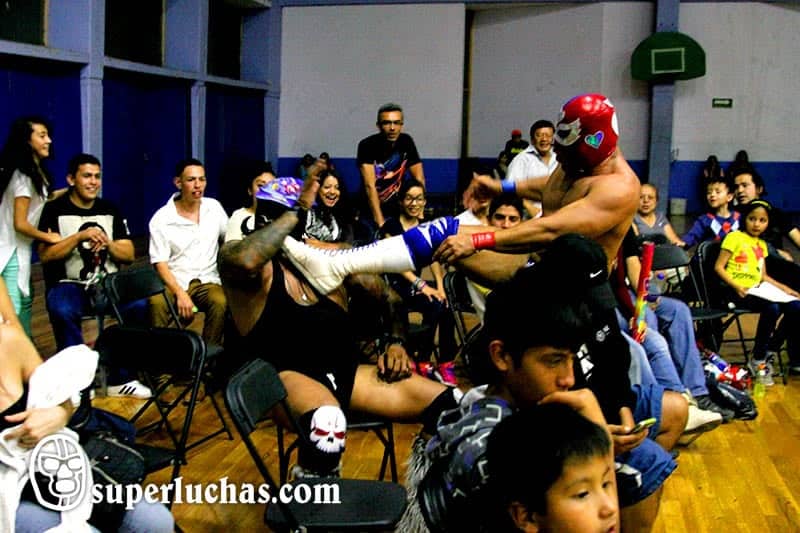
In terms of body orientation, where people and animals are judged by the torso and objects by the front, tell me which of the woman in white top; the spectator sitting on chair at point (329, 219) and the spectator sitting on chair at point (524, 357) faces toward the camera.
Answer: the spectator sitting on chair at point (329, 219)

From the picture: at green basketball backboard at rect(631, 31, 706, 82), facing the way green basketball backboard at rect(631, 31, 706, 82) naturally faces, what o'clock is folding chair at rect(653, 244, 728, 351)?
The folding chair is roughly at 12 o'clock from the green basketball backboard.

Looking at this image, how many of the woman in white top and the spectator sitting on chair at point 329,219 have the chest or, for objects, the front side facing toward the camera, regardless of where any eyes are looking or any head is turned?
1

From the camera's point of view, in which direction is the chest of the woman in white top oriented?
to the viewer's right

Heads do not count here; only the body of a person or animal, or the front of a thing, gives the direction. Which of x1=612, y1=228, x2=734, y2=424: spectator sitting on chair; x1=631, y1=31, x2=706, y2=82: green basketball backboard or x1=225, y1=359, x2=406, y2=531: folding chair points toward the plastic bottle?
the green basketball backboard

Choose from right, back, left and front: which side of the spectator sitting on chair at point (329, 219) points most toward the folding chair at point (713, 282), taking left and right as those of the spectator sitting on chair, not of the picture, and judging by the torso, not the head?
left

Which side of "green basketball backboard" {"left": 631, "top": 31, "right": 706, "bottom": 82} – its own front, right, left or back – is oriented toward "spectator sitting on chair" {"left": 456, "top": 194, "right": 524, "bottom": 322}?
front

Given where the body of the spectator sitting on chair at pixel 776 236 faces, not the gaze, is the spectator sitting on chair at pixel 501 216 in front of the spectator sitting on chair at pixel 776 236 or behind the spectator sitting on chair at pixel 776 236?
in front

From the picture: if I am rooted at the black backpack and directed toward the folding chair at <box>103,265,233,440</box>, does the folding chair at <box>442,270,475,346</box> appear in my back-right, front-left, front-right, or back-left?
front-right

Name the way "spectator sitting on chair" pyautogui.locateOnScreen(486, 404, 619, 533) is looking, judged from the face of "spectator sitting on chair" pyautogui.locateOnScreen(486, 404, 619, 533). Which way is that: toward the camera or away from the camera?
toward the camera

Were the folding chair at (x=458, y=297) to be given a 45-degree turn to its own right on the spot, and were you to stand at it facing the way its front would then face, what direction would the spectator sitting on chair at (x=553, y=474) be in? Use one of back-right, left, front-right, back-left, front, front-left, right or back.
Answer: front

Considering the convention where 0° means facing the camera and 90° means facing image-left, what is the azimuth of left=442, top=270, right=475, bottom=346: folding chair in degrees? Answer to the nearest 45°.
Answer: approximately 315°

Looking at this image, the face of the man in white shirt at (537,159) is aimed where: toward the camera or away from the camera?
toward the camera
